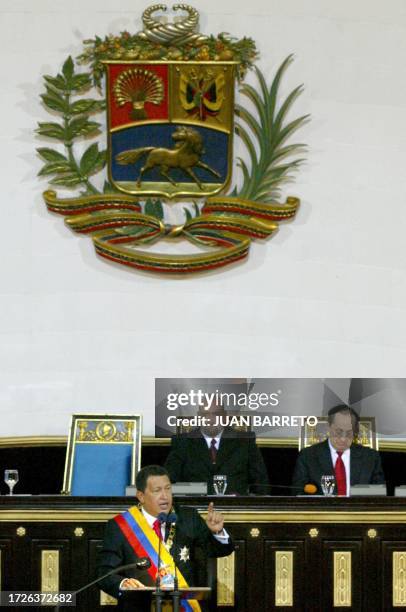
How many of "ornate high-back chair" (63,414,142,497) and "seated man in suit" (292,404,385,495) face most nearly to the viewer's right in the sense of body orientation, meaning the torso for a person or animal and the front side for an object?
0

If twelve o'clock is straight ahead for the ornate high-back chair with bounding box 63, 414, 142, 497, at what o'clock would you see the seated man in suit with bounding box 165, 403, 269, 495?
The seated man in suit is roughly at 10 o'clock from the ornate high-back chair.

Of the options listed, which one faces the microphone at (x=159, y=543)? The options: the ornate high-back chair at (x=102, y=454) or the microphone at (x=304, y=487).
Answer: the ornate high-back chair

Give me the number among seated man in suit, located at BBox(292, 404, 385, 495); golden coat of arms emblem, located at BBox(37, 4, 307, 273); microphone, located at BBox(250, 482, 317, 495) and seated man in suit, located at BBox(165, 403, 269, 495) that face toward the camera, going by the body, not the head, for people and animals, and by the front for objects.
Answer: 3

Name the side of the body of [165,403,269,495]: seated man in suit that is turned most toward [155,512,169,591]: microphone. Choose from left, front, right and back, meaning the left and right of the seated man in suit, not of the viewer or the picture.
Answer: front

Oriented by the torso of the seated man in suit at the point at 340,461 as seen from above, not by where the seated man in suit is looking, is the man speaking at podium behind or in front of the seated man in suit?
in front
